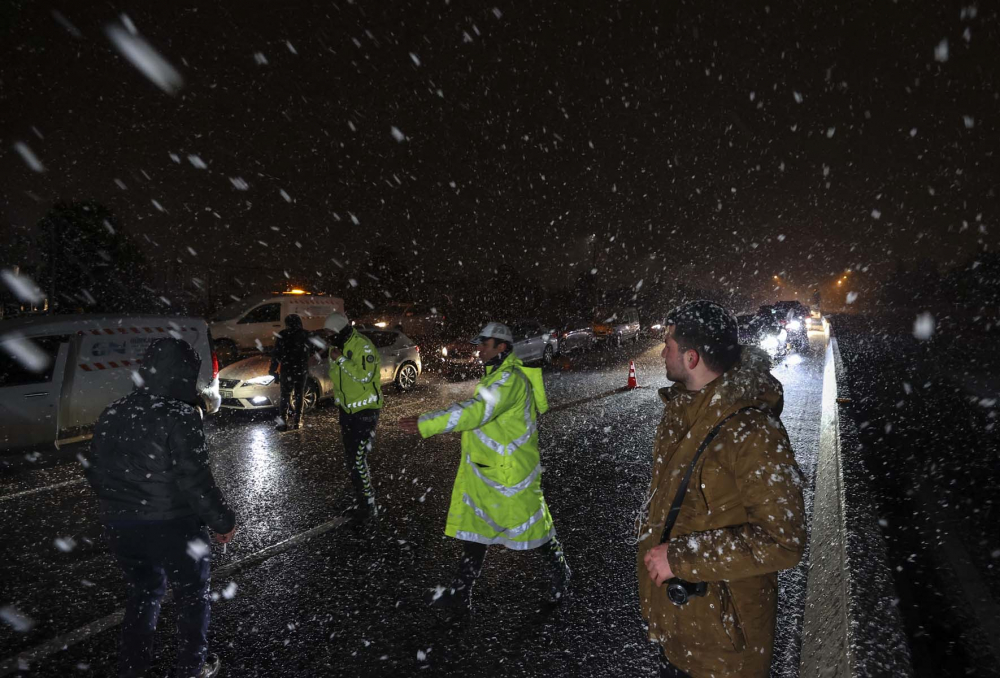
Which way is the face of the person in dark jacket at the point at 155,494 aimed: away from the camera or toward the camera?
away from the camera

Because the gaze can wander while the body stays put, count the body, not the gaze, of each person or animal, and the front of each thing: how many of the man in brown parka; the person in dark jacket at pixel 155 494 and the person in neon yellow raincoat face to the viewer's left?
2

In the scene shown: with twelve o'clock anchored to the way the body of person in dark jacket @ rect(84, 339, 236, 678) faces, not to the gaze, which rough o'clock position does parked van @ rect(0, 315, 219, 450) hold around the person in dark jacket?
The parked van is roughly at 10 o'clock from the person in dark jacket.

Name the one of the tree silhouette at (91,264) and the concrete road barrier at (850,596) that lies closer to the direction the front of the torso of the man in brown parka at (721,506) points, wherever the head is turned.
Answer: the tree silhouette

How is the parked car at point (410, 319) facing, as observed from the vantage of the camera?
facing to the left of the viewer

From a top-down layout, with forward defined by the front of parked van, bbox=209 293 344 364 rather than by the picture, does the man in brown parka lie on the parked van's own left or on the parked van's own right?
on the parked van's own left

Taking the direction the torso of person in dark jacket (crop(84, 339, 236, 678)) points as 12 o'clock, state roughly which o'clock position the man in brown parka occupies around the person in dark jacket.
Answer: The man in brown parka is roughly at 3 o'clock from the person in dark jacket.

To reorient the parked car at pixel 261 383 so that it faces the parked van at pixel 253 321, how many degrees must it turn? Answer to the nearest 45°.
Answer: approximately 135° to its right

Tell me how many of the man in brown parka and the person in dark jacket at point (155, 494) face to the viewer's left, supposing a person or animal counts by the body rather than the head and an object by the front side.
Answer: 1

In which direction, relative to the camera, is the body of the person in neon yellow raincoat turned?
to the viewer's left

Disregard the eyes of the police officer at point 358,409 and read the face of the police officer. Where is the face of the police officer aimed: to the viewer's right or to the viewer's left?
to the viewer's left
